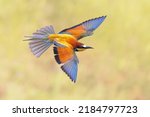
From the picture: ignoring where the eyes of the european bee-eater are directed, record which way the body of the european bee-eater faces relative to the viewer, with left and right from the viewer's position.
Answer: facing to the right of the viewer
